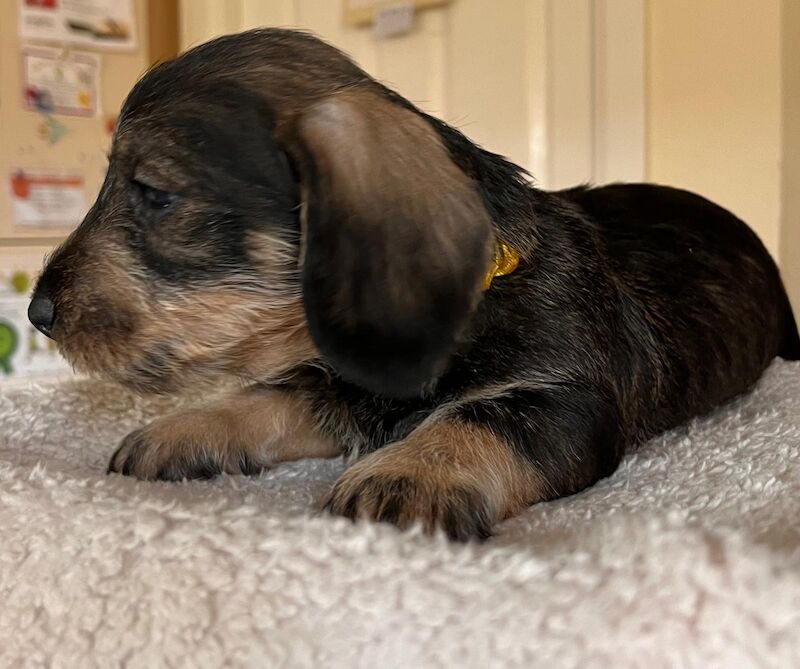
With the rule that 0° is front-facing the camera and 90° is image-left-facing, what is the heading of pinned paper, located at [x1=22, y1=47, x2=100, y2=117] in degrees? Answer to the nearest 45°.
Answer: approximately 0°

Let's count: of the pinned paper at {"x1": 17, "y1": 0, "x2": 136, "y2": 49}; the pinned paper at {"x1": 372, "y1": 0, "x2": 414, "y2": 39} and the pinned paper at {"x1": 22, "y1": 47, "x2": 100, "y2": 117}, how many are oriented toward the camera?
3

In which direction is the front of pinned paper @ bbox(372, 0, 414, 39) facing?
toward the camera

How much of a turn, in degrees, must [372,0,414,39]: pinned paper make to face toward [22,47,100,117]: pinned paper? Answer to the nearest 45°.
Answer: approximately 90° to its right

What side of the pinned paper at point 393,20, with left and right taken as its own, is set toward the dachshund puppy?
front

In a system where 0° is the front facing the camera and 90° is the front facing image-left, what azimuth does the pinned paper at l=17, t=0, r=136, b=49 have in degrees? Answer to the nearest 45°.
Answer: approximately 0°

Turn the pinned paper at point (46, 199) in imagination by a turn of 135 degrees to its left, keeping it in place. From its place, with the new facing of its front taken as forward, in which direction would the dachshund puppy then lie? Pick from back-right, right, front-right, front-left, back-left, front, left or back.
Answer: back-right

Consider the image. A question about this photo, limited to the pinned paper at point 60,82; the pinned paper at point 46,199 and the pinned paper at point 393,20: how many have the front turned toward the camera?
3

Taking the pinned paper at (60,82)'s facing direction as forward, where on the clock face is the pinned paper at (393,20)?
the pinned paper at (393,20) is roughly at 10 o'clock from the pinned paper at (60,82).
